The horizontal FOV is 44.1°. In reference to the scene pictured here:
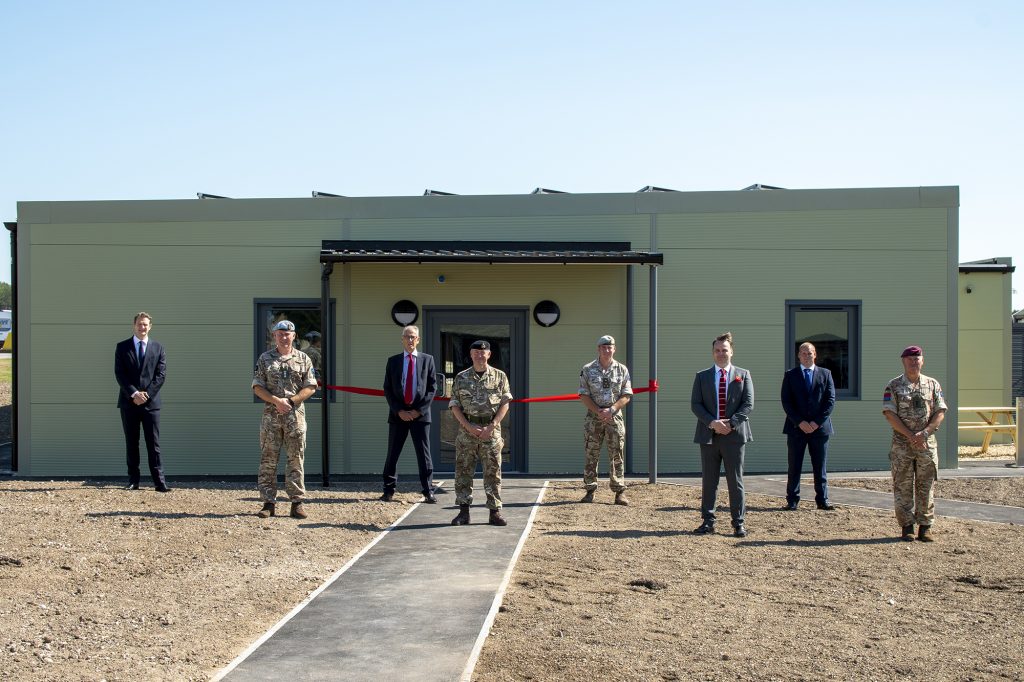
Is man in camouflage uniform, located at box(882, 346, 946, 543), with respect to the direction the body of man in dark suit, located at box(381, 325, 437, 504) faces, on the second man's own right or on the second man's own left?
on the second man's own left

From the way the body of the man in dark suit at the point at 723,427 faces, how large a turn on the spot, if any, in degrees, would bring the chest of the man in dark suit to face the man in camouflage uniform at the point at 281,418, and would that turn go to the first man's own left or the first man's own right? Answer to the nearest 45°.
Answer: approximately 90° to the first man's own right

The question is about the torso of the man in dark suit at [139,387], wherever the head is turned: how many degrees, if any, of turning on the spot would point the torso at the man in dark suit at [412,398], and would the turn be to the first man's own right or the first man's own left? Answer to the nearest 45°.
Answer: approximately 45° to the first man's own left

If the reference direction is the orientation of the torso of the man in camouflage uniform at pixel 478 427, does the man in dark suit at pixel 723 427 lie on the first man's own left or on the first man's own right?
on the first man's own left
